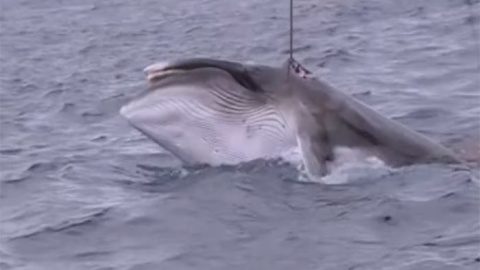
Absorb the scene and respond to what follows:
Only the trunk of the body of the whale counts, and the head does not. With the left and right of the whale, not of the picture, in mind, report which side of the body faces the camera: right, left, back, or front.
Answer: left
